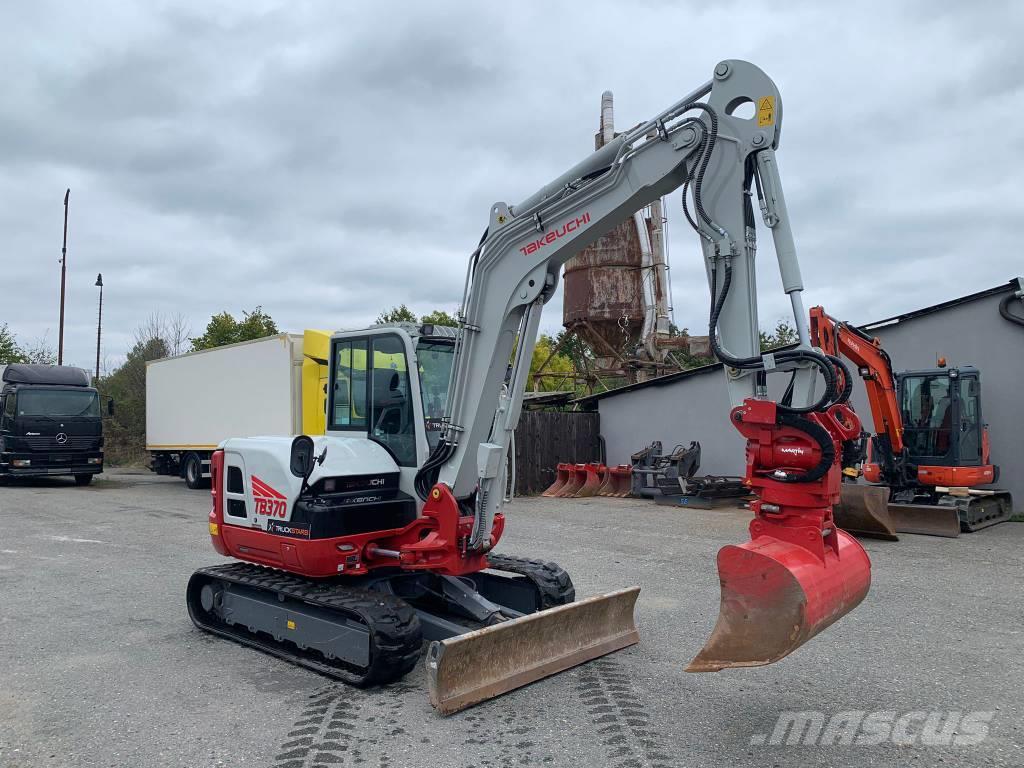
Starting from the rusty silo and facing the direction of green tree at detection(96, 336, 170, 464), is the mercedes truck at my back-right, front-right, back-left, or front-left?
front-left

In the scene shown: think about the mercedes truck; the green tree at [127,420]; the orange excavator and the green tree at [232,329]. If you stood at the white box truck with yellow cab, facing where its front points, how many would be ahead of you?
1

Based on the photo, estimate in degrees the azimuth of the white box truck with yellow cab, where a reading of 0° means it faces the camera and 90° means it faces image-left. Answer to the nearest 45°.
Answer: approximately 315°

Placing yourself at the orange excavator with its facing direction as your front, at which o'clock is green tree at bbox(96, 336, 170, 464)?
The green tree is roughly at 2 o'clock from the orange excavator.

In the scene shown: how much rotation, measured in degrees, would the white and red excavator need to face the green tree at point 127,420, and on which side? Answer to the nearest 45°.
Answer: approximately 180°

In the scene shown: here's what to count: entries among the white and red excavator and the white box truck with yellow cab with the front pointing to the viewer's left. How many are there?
0

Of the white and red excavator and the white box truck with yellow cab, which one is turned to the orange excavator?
the white box truck with yellow cab

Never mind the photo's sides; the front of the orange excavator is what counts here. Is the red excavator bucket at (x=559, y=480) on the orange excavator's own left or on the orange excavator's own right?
on the orange excavator's own right

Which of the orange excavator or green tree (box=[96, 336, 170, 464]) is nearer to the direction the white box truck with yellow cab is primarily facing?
the orange excavator

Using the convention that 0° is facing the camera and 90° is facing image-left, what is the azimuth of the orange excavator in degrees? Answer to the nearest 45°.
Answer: approximately 45°

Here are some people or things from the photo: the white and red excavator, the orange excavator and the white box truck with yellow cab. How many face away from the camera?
0

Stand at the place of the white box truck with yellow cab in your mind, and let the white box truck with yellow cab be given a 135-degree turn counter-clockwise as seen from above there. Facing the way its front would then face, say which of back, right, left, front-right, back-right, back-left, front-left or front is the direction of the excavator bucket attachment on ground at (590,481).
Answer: right

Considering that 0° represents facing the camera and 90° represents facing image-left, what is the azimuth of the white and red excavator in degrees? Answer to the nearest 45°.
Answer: approximately 315°

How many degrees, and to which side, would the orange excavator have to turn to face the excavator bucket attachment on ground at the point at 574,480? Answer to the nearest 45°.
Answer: approximately 45° to its right

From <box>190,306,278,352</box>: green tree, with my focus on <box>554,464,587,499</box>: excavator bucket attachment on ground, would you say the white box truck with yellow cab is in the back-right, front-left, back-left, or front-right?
front-right

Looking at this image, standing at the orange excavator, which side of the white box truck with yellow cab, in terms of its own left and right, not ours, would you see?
front

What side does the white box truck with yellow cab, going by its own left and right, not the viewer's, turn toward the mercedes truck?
back
